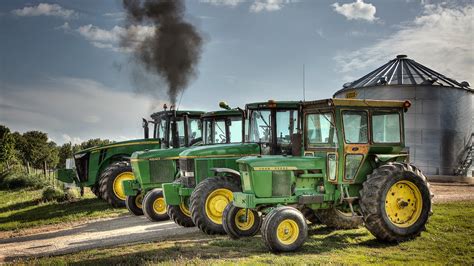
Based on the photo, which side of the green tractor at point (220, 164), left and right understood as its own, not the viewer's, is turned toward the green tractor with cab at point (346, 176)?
left

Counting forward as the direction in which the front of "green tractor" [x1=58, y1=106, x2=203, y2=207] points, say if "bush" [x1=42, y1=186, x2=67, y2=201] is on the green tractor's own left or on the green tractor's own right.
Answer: on the green tractor's own right

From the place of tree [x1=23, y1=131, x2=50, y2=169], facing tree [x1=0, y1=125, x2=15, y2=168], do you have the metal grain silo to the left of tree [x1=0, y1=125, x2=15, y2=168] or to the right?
left

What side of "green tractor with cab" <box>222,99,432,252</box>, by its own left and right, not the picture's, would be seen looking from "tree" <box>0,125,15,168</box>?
right

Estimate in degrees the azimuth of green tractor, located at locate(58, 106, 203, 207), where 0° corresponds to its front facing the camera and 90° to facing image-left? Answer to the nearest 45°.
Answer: approximately 45°

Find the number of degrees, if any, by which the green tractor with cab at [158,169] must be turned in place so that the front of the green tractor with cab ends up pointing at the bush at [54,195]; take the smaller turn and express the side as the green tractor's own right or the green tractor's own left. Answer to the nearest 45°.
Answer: approximately 90° to the green tractor's own right

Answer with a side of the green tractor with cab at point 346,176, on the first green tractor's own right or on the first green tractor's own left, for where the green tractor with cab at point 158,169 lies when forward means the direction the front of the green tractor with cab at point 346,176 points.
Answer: on the first green tractor's own right

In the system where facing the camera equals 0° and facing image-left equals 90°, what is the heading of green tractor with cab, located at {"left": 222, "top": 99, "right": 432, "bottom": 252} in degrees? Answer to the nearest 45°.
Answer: approximately 45°
